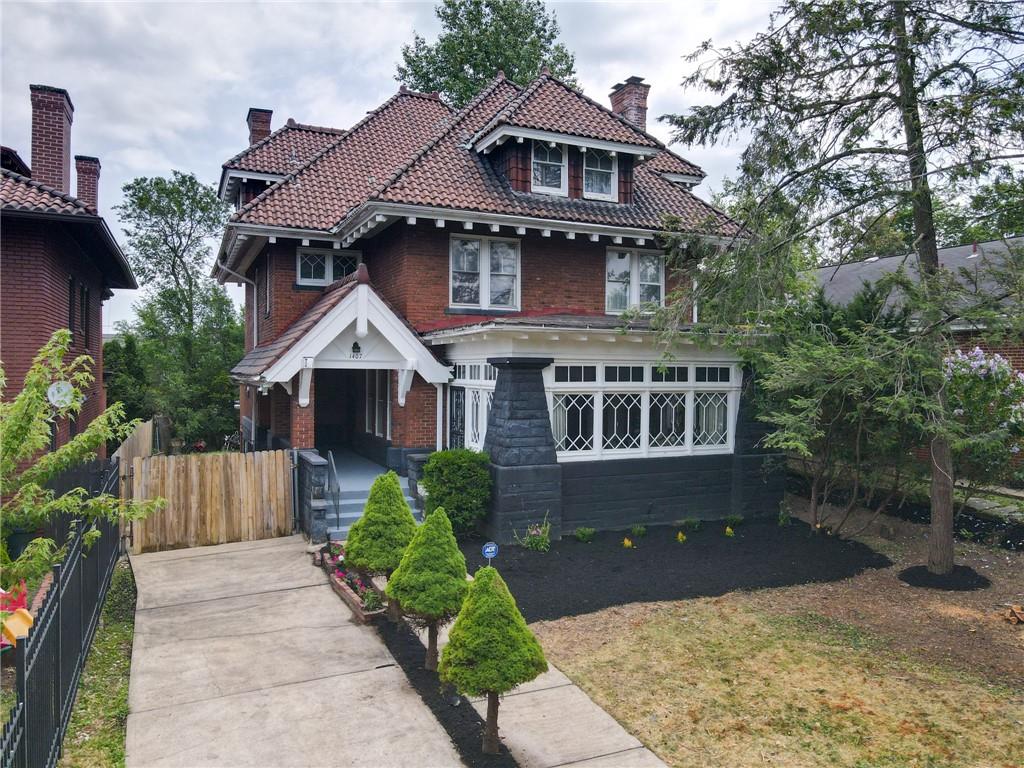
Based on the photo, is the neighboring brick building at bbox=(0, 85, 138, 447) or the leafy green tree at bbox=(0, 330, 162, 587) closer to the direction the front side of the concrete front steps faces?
the leafy green tree

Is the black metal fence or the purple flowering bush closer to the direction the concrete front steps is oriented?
the black metal fence

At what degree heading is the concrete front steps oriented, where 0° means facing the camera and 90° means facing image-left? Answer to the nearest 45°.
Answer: approximately 0°

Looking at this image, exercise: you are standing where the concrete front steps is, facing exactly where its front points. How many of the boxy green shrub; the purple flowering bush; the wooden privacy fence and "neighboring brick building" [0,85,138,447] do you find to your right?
2

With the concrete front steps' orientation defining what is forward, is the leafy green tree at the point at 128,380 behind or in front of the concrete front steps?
behind

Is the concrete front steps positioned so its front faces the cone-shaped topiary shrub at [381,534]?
yes

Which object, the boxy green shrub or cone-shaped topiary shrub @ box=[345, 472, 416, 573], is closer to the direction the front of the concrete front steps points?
the cone-shaped topiary shrub

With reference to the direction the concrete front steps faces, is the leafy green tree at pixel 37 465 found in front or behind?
in front

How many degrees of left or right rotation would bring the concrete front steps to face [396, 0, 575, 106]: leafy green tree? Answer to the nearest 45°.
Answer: approximately 180°

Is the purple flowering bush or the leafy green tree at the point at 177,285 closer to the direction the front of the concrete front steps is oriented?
the purple flowering bush

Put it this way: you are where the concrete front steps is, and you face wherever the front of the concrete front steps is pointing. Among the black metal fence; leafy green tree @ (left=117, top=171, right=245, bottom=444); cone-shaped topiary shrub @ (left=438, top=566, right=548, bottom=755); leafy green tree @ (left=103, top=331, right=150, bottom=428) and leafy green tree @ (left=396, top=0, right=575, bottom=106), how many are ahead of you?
2

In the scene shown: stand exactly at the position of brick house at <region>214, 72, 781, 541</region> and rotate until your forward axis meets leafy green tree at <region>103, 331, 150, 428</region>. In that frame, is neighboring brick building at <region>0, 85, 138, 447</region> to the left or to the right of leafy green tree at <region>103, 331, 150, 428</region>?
left

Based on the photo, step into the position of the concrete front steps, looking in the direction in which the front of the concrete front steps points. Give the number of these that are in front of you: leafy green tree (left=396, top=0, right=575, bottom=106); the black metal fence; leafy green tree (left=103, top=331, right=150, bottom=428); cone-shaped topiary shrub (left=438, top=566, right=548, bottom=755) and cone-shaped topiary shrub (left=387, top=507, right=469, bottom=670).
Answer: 3

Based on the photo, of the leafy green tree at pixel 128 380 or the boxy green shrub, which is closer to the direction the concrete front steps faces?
the boxy green shrub

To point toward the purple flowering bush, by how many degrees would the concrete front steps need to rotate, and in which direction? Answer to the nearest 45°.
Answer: approximately 90° to its left
